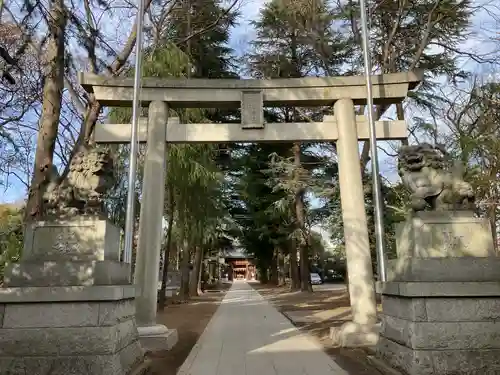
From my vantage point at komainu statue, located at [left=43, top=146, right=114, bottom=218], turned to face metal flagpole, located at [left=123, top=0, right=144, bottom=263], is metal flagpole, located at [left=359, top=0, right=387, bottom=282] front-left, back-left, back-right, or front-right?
front-right

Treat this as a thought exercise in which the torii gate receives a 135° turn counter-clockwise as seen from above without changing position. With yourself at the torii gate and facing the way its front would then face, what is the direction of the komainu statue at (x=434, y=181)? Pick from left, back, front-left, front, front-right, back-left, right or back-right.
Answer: right

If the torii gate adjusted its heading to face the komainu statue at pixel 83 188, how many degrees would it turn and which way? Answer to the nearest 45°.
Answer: approximately 45° to its right

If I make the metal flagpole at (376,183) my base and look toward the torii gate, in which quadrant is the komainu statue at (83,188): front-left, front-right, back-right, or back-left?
front-left

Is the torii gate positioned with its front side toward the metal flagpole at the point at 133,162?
no

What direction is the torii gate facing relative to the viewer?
toward the camera
